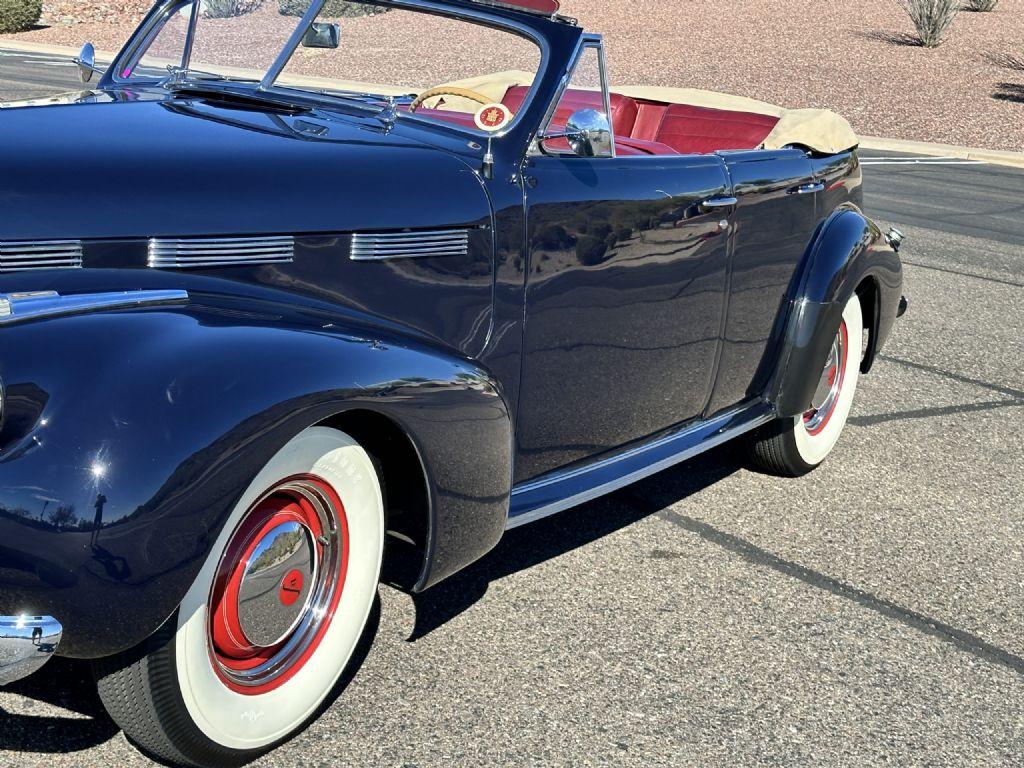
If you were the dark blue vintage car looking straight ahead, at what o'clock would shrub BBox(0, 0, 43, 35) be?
The shrub is roughly at 4 o'clock from the dark blue vintage car.

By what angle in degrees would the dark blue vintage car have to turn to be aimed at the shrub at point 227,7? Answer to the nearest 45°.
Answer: approximately 135° to its right

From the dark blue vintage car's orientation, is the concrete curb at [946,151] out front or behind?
behind

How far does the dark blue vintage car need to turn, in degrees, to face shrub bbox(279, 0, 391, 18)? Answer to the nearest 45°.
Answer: approximately 135° to its right

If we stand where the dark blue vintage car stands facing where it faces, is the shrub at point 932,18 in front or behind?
behind

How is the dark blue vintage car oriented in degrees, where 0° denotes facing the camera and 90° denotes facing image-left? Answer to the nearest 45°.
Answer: approximately 45°
